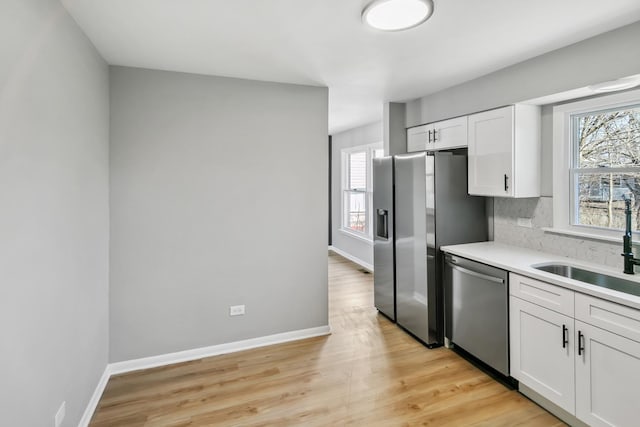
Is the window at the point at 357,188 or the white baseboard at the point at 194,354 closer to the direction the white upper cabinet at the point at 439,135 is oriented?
the white baseboard

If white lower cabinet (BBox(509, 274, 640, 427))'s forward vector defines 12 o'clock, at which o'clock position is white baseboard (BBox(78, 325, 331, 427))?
The white baseboard is roughly at 1 o'clock from the white lower cabinet.

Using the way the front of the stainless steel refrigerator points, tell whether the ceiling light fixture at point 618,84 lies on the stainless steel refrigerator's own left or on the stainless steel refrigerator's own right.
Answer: on the stainless steel refrigerator's own left

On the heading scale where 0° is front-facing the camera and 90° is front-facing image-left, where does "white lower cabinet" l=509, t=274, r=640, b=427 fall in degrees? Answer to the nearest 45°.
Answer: approximately 45°

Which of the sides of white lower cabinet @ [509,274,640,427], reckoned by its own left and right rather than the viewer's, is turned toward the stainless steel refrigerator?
right

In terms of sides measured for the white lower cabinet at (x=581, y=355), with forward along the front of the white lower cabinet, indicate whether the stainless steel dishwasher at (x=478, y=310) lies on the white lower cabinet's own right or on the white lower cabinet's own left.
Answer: on the white lower cabinet's own right

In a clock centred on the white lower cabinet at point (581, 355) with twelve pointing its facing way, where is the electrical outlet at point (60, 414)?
The electrical outlet is roughly at 12 o'clock from the white lower cabinet.

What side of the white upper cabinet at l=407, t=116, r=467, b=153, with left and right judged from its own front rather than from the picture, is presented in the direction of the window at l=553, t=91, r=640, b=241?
left

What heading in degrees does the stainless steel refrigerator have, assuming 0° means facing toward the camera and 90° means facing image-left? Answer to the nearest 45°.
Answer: approximately 45°
